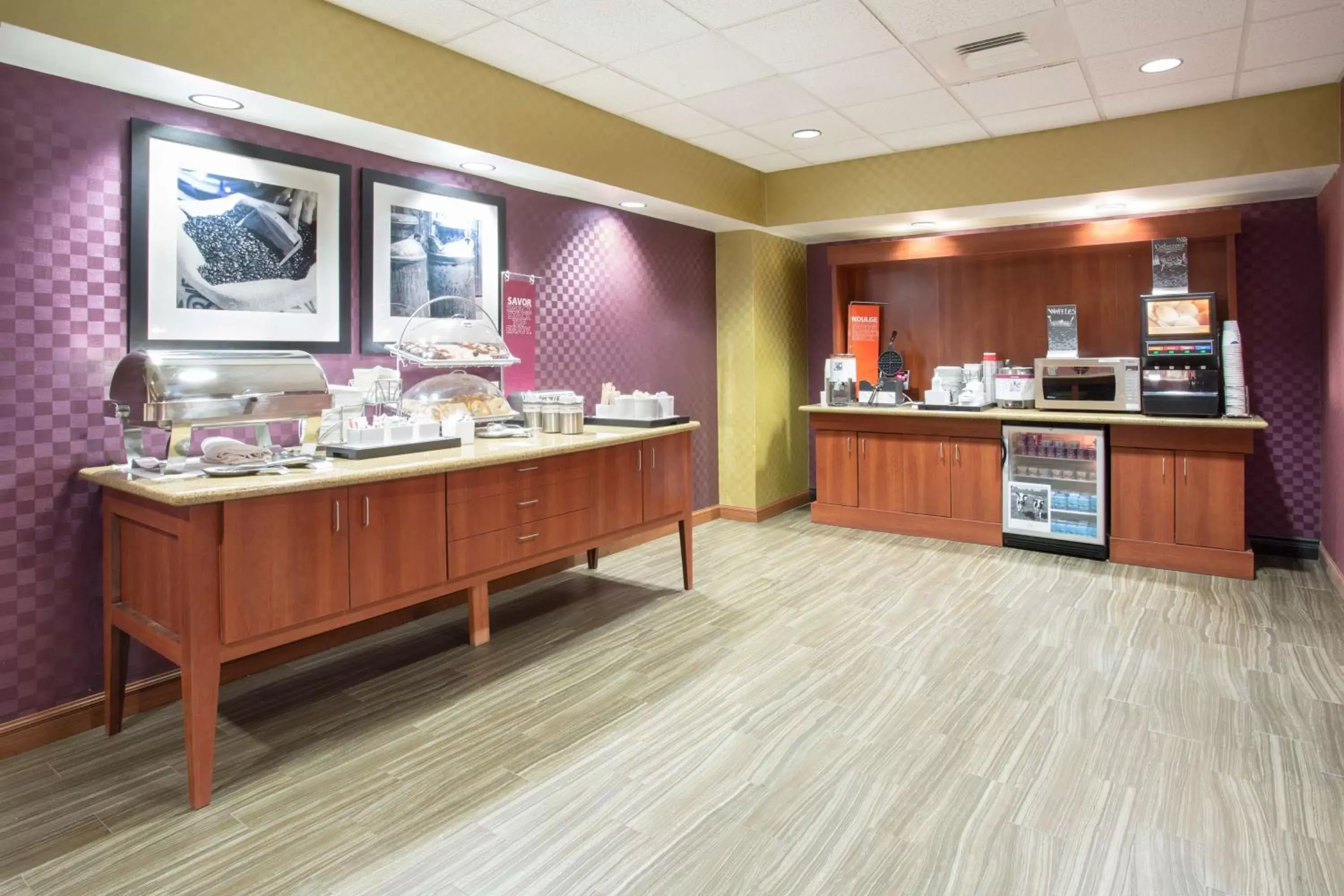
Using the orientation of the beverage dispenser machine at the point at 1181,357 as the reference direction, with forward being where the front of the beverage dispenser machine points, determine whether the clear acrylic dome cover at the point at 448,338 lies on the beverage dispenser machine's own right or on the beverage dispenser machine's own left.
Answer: on the beverage dispenser machine's own right

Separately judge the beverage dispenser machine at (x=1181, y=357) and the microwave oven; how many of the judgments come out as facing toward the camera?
2

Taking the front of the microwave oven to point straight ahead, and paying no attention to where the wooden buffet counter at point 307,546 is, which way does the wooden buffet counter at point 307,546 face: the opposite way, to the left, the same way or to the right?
to the left

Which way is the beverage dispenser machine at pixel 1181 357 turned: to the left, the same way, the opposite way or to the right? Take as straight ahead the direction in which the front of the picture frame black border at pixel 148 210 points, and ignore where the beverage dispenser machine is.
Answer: to the right

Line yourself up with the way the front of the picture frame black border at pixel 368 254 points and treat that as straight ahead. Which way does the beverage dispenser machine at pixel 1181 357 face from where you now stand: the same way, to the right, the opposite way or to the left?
to the right

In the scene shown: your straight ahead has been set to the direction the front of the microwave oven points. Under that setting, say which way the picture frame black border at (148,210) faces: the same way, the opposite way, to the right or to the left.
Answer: to the left

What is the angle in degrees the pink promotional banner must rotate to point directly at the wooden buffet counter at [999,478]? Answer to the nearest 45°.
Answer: approximately 45° to its left

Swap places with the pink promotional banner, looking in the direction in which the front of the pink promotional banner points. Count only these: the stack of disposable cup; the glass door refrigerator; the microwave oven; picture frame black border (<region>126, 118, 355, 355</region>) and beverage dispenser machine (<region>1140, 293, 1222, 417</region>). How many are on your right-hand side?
1

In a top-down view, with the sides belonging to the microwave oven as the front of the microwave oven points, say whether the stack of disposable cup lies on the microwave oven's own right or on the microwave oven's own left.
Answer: on the microwave oven's own left

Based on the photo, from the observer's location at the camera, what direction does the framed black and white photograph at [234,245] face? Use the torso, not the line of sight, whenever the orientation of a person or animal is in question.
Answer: facing the viewer and to the right of the viewer

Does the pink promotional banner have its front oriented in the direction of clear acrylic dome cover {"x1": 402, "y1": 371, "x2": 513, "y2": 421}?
no

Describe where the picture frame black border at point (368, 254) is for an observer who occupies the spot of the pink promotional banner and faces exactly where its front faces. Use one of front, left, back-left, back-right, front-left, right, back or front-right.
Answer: right

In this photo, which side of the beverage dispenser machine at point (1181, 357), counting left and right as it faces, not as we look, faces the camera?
front

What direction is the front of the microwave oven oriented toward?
toward the camera

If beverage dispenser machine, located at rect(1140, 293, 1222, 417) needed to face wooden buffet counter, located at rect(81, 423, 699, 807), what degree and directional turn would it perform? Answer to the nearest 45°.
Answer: approximately 45° to its right

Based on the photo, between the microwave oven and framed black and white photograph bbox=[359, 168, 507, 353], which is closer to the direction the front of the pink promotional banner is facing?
the microwave oven

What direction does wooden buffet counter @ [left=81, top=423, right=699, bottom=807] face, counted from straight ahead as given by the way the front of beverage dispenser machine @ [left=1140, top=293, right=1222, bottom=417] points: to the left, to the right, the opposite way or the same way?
to the left

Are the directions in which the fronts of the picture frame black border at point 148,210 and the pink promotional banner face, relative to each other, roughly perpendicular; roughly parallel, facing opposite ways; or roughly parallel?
roughly parallel

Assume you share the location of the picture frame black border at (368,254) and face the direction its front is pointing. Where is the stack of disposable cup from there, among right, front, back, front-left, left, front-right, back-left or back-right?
front-left
